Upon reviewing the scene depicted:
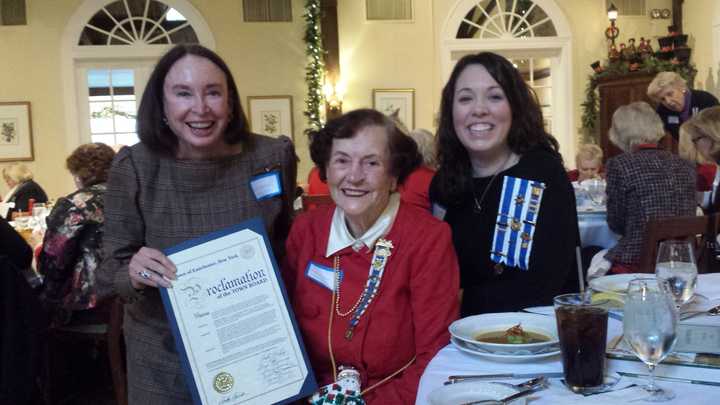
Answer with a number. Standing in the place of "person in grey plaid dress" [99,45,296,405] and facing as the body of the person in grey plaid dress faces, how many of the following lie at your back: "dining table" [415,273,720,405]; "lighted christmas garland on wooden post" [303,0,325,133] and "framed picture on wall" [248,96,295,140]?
2

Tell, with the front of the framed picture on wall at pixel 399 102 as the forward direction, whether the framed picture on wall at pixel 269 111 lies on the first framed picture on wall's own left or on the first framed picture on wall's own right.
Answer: on the first framed picture on wall's own right

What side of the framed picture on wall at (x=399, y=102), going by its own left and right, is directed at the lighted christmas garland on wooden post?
right

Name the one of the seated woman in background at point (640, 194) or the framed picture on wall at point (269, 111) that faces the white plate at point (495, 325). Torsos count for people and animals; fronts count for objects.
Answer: the framed picture on wall

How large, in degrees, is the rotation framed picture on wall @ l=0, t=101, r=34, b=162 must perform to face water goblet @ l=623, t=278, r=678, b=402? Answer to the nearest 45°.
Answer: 0° — it already faces it

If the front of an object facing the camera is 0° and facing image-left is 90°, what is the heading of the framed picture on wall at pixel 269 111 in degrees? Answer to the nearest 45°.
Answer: approximately 0°

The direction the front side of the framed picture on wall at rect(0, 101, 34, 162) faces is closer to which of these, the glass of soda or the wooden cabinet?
the glass of soda

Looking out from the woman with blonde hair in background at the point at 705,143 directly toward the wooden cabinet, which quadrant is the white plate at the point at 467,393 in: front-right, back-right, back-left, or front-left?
back-left

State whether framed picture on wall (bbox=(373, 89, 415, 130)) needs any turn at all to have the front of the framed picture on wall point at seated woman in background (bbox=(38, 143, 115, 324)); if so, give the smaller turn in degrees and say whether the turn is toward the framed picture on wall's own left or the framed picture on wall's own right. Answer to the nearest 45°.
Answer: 0° — it already faces them

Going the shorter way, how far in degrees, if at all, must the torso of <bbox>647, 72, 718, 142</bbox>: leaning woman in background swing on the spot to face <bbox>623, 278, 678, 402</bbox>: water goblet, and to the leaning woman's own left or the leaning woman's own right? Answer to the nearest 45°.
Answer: approximately 45° to the leaning woman's own left

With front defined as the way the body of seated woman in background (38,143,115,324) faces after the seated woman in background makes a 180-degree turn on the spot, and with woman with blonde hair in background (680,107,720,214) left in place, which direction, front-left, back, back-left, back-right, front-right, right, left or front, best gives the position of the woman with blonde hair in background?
front-left
